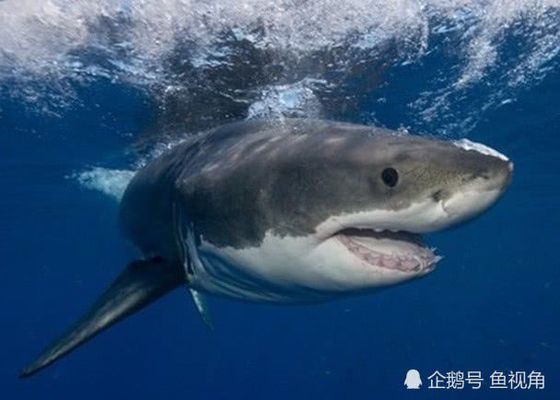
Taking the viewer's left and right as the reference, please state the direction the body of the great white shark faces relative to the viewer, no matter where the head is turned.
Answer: facing the viewer and to the right of the viewer
